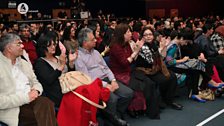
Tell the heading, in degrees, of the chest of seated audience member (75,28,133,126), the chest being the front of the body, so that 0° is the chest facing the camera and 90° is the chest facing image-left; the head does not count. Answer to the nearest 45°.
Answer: approximately 315°

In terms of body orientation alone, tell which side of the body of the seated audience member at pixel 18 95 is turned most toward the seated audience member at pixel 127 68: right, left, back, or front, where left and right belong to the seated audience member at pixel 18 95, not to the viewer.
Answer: left

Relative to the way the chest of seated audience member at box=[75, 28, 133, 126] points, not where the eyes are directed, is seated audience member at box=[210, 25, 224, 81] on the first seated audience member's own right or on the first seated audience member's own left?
on the first seated audience member's own left

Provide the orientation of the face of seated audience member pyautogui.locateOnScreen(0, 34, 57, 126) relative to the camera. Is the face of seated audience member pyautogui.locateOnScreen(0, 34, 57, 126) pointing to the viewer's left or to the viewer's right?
to the viewer's right

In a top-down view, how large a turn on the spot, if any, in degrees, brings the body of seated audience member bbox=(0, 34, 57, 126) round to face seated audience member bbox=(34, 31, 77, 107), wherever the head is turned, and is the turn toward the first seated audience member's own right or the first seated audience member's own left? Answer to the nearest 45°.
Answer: approximately 90° to the first seated audience member's own left

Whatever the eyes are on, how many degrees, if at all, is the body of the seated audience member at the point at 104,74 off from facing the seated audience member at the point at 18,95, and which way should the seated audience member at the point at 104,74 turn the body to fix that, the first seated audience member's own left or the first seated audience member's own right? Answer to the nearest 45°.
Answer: approximately 90° to the first seated audience member's own right

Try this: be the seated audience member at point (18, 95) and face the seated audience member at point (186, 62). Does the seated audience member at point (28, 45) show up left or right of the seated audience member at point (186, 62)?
left

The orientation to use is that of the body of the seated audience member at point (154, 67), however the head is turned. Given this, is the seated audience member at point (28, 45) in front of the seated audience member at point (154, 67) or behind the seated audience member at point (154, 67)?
behind

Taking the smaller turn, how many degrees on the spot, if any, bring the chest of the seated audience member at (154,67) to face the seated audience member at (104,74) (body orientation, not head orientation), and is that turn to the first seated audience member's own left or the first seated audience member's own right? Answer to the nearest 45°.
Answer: approximately 90° to the first seated audience member's own right

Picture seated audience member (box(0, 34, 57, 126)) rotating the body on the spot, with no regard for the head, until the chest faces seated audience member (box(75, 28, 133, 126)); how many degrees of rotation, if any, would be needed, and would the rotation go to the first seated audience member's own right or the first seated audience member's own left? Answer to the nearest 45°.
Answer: approximately 90° to the first seated audience member's own left
